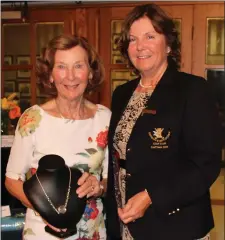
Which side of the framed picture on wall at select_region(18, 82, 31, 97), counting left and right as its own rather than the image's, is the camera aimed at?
front

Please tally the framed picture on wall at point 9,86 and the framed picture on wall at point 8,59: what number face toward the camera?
2

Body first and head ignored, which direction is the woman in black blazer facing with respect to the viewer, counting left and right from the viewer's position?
facing the viewer and to the left of the viewer

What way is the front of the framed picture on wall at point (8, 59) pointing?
toward the camera

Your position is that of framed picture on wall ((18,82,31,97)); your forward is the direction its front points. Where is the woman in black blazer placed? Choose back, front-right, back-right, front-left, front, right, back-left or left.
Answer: front

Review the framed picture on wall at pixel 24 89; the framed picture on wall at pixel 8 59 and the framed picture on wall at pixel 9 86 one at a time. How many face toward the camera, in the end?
3
